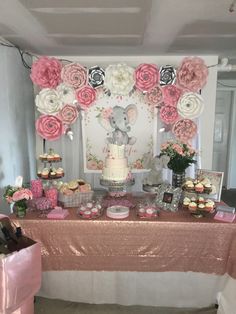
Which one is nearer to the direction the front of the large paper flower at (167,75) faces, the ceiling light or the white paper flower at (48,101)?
the ceiling light

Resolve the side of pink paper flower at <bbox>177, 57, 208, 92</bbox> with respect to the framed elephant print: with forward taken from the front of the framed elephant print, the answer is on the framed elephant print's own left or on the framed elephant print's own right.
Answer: on the framed elephant print's own left

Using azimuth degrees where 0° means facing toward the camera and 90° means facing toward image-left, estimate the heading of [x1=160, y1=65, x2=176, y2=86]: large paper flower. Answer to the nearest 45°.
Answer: approximately 0°
